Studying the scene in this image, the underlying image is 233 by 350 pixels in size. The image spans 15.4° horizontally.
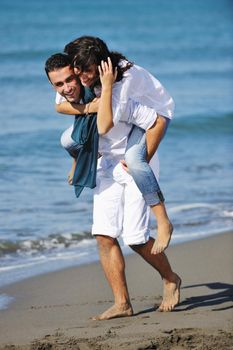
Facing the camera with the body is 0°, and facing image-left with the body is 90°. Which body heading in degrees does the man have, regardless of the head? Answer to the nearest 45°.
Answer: approximately 45°
